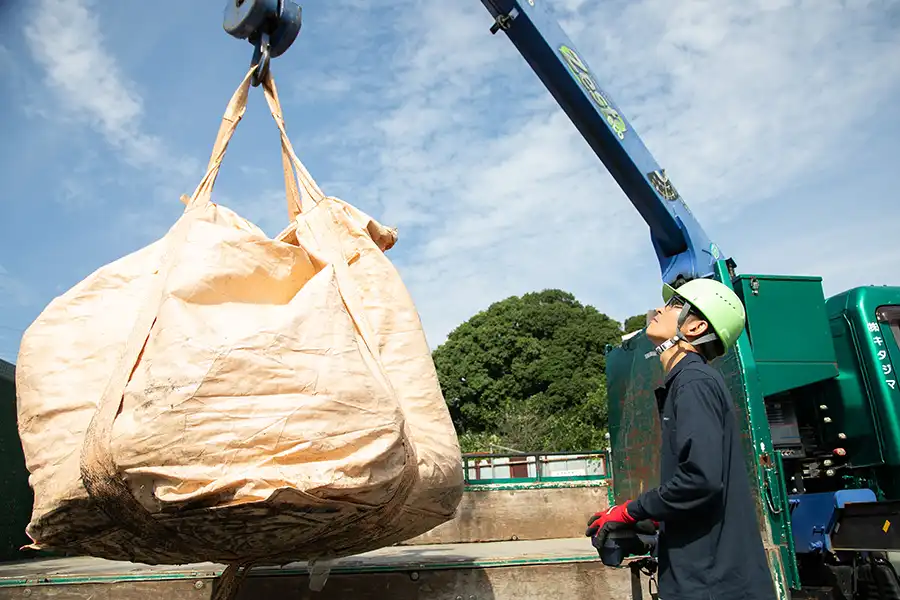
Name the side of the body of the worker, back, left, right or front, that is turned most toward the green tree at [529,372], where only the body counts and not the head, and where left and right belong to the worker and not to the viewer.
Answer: right

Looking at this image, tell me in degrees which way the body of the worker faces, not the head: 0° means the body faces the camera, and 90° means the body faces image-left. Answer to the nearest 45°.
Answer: approximately 90°

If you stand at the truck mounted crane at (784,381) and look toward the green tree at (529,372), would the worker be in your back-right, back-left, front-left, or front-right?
back-left

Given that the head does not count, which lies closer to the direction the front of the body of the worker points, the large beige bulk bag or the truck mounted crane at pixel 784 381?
the large beige bulk bag

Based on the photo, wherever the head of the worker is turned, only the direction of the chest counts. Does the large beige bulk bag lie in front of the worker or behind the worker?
in front

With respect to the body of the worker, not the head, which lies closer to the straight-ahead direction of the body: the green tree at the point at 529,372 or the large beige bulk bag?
the large beige bulk bag

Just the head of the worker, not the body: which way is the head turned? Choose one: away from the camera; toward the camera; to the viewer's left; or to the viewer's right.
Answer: to the viewer's left

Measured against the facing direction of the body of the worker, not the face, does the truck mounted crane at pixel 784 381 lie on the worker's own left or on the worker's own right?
on the worker's own right

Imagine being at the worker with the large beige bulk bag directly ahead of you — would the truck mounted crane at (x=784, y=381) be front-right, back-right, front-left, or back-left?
back-right
